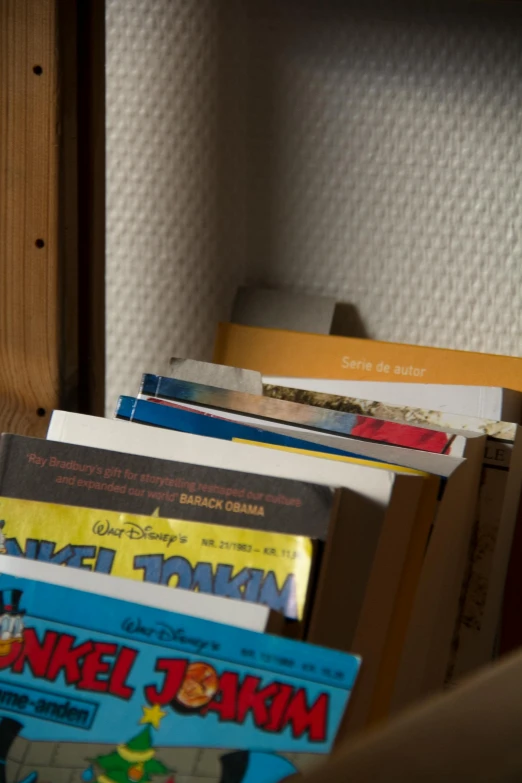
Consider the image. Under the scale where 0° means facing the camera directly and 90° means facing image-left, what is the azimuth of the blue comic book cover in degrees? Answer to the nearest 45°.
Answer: approximately 0°

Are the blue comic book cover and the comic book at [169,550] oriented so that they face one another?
no

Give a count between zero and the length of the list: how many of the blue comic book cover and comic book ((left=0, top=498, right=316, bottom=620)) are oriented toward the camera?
2

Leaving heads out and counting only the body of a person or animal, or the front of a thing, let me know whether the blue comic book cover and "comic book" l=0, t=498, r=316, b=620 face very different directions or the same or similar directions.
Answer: same or similar directions

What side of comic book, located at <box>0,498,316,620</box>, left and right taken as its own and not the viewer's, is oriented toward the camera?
front
